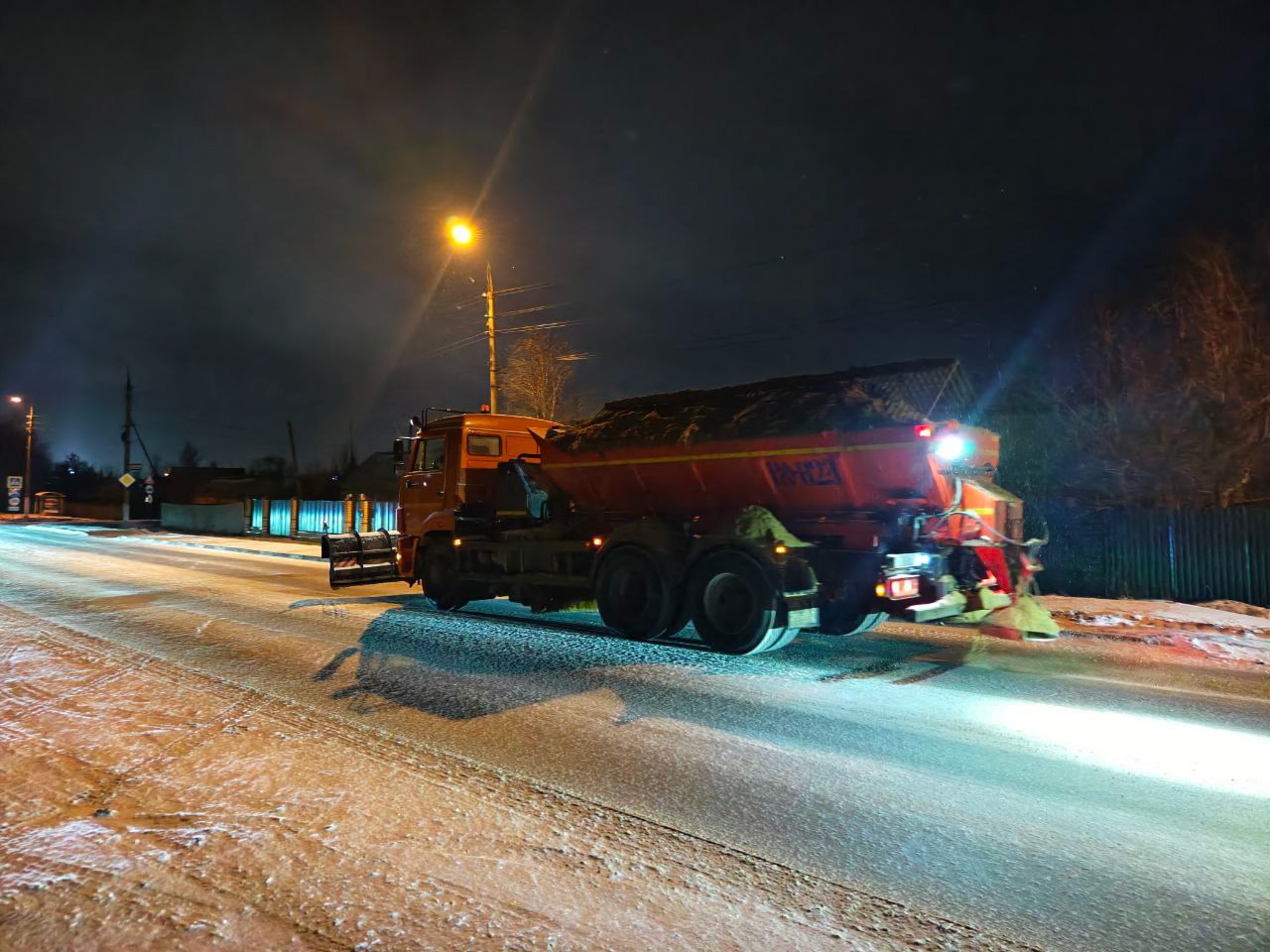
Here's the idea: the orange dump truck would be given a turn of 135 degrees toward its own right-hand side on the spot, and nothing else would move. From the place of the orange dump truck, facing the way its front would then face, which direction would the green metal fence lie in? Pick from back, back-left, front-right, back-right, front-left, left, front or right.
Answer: front-left

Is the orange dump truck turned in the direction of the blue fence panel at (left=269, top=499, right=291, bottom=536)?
yes

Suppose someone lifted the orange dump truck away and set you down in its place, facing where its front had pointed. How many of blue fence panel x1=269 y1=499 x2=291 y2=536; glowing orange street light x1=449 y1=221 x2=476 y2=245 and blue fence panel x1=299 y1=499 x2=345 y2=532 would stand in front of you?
3

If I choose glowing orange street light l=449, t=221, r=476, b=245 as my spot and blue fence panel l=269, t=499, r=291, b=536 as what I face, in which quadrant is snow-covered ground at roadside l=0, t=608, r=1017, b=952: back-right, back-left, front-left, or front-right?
back-left

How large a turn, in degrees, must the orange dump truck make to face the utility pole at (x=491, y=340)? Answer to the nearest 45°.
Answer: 0° — it already faces it

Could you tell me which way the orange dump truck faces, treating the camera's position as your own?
facing away from the viewer and to the left of the viewer

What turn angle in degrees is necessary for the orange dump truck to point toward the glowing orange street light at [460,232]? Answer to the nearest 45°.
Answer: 0° — it already faces it
